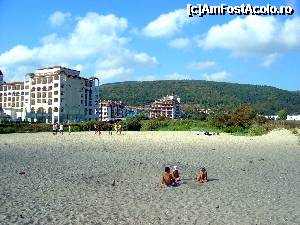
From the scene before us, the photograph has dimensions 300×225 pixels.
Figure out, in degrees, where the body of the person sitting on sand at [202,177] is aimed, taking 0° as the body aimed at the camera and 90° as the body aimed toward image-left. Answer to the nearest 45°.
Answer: approximately 45°

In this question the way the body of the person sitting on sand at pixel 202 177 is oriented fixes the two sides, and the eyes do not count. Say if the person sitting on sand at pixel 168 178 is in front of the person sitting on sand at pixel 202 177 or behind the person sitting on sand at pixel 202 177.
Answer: in front
